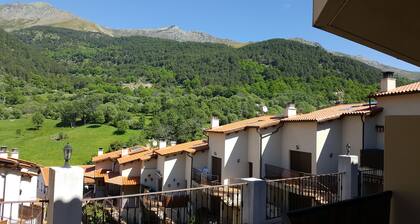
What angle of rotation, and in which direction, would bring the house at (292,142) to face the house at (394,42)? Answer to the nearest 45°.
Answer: approximately 45° to its left

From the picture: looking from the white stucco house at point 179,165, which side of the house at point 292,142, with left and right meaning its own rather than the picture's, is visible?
right

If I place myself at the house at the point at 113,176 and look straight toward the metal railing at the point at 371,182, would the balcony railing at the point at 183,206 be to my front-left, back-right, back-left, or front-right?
front-right

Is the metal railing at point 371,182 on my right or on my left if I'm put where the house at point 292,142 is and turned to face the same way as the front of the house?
on my left

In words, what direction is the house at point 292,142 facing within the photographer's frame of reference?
facing the viewer and to the left of the viewer
